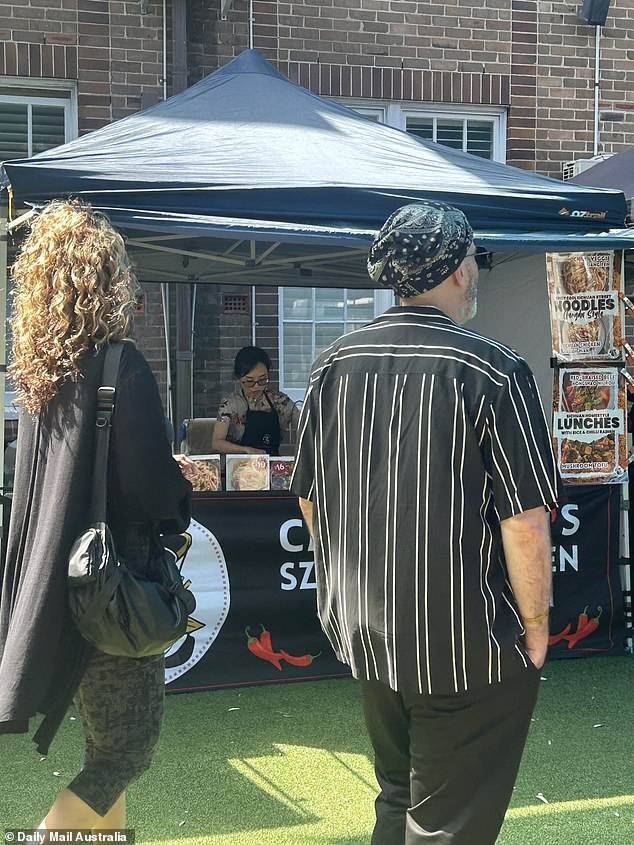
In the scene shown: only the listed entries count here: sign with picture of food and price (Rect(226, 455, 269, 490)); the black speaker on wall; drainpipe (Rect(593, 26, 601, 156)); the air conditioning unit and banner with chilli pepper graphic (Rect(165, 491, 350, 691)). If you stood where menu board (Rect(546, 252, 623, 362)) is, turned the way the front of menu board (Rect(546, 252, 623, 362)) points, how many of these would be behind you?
3

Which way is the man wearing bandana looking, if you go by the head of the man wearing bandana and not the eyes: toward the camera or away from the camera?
away from the camera

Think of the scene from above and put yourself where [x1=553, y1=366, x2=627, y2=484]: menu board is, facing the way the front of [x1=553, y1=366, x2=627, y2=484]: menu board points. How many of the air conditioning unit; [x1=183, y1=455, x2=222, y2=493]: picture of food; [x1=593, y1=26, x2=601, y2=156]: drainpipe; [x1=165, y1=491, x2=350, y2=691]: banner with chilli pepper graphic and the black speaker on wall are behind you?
3

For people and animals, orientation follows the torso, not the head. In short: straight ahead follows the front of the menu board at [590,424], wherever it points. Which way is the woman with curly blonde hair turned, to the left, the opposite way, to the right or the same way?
the opposite way

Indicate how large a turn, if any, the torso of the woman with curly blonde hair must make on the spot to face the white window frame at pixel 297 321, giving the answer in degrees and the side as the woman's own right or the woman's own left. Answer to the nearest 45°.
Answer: approximately 45° to the woman's own left

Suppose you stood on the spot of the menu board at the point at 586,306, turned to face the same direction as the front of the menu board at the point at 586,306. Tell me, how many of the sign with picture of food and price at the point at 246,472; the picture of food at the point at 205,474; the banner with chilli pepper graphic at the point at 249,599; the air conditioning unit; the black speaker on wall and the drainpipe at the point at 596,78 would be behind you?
3

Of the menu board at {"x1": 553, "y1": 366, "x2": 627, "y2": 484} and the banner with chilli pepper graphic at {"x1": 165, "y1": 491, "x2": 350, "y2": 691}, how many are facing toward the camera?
2

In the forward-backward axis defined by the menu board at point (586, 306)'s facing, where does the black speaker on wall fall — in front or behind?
behind

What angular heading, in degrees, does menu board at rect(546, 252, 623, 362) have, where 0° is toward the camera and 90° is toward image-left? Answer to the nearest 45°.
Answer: approximately 0°

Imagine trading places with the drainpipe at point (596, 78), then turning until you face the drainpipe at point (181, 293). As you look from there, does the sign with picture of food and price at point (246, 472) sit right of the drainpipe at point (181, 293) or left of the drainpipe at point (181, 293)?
left
